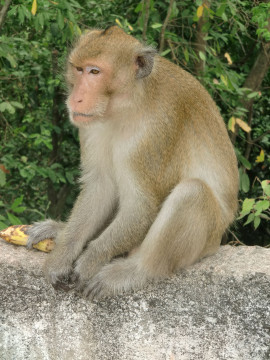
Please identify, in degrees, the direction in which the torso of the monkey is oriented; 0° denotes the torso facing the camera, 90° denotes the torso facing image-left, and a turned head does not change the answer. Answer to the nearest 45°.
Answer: approximately 45°
